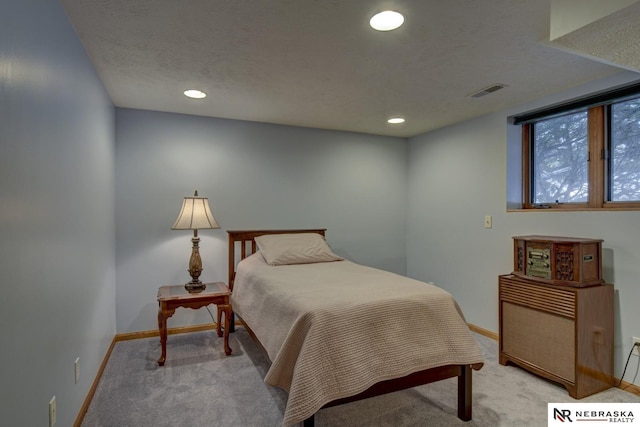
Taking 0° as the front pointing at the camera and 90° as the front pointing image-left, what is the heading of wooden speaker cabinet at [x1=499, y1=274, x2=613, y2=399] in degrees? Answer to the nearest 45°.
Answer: approximately 45°

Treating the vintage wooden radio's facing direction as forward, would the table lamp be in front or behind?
in front

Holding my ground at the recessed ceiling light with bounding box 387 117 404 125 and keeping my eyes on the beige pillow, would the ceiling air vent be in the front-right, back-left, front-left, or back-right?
back-left

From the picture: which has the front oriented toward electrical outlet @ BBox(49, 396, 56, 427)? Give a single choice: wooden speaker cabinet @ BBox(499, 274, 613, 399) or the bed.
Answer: the wooden speaker cabinet

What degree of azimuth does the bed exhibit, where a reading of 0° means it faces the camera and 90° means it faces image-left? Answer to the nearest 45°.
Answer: approximately 315°

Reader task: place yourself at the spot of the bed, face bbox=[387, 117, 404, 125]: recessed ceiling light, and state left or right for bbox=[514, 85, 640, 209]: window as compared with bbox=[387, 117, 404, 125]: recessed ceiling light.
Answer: right

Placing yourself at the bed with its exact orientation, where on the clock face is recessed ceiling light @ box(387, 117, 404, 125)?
The recessed ceiling light is roughly at 8 o'clock from the bed.

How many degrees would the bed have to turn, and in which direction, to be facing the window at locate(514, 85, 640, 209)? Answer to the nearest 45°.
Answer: approximately 90° to its left

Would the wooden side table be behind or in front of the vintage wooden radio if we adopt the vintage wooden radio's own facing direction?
in front

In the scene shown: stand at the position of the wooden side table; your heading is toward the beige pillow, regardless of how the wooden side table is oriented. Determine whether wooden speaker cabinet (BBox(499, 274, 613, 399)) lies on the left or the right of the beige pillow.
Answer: right

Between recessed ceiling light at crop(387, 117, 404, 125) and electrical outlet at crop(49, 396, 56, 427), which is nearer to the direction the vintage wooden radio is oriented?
the electrical outlet

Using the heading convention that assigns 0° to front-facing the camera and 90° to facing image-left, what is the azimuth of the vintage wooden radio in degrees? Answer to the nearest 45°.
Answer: approximately 45°
